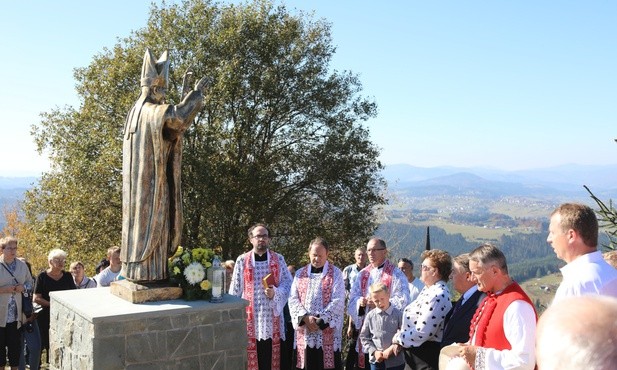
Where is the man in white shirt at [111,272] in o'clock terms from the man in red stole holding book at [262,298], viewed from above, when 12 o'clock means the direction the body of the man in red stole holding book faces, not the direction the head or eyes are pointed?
The man in white shirt is roughly at 4 o'clock from the man in red stole holding book.

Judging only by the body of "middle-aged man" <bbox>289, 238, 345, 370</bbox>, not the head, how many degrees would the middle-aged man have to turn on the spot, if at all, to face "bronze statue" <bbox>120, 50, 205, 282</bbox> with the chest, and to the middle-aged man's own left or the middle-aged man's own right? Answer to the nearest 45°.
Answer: approximately 45° to the middle-aged man's own right

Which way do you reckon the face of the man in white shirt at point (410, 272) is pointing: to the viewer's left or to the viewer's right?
to the viewer's left

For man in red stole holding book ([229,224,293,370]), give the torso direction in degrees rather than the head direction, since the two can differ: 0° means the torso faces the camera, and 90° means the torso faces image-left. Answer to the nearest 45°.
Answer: approximately 0°

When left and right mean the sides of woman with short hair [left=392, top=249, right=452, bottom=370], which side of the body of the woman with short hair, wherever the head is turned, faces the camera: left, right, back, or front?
left

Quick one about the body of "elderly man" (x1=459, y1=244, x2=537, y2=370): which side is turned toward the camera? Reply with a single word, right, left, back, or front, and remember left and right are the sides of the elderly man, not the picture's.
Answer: left

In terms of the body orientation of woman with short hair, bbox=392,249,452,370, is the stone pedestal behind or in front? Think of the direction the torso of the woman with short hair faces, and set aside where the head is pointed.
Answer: in front

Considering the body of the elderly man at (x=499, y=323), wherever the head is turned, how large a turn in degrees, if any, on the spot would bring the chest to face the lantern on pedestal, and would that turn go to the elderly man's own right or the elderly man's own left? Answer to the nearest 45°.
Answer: approximately 45° to the elderly man's own right

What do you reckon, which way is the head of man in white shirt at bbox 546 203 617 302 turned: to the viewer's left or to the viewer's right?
to the viewer's left

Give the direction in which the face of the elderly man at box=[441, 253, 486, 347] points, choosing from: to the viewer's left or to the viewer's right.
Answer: to the viewer's left

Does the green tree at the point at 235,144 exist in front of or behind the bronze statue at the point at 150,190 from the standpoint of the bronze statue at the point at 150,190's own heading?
in front

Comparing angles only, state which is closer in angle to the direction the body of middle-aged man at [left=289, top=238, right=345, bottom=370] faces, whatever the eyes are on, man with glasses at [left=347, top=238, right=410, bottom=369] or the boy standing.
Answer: the boy standing

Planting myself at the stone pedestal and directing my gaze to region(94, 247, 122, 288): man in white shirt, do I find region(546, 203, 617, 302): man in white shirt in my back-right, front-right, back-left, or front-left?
back-right
